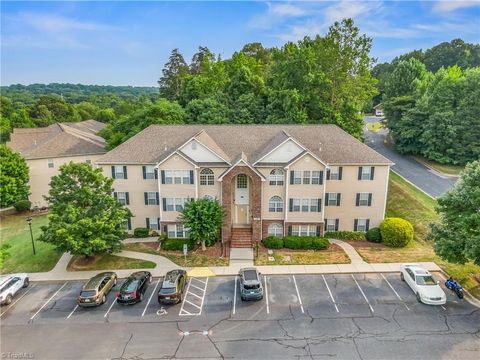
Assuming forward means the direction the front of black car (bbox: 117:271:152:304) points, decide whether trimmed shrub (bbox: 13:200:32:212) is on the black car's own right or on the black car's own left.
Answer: on the black car's own left

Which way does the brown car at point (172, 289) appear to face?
away from the camera

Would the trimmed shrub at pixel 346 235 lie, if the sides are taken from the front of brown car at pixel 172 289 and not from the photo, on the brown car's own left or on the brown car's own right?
on the brown car's own right

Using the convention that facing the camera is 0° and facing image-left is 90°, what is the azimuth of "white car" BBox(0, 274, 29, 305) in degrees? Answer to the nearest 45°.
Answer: approximately 225°

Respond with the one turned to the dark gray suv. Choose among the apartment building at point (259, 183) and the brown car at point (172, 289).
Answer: the apartment building

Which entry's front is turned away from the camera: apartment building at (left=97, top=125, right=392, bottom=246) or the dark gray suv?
the dark gray suv

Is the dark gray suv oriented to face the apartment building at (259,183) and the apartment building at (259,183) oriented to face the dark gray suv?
yes

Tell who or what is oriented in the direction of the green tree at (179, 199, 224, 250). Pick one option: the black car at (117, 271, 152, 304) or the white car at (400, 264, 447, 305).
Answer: the black car

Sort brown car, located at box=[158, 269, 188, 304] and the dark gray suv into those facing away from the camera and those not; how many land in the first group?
2

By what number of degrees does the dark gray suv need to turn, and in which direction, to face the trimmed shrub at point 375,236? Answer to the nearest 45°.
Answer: approximately 45° to its right
